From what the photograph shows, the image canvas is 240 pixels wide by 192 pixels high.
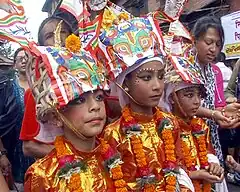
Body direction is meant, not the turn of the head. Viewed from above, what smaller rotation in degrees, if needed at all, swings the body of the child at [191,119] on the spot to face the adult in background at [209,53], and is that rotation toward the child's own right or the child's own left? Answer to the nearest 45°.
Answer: approximately 90° to the child's own left

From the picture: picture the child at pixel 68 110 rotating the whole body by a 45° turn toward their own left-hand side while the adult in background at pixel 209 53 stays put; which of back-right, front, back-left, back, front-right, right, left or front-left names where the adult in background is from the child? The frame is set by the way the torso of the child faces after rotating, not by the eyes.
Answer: front-left

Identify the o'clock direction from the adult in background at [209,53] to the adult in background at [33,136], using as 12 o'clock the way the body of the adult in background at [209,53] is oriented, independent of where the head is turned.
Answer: the adult in background at [33,136] is roughly at 3 o'clock from the adult in background at [209,53].

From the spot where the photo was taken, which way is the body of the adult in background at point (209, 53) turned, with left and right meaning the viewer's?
facing the viewer and to the right of the viewer

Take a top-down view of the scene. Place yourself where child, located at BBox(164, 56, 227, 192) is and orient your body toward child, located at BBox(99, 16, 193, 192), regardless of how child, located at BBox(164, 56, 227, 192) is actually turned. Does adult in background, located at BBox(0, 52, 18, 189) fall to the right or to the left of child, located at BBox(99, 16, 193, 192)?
right

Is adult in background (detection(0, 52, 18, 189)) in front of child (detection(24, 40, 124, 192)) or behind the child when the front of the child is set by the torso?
behind

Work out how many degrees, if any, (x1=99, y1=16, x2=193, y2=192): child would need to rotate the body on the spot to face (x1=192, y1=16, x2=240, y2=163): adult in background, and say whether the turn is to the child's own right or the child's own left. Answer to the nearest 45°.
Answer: approximately 90° to the child's own left

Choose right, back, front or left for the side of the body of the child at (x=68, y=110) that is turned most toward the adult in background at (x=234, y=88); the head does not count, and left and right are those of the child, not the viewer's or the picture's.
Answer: left

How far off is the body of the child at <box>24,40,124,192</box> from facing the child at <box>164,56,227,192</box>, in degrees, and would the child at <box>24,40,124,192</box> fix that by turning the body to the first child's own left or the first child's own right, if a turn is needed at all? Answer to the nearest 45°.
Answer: approximately 90° to the first child's own left

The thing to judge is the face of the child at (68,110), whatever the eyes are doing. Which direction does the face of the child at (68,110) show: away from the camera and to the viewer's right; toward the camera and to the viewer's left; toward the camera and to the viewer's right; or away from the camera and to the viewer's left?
toward the camera and to the viewer's right
